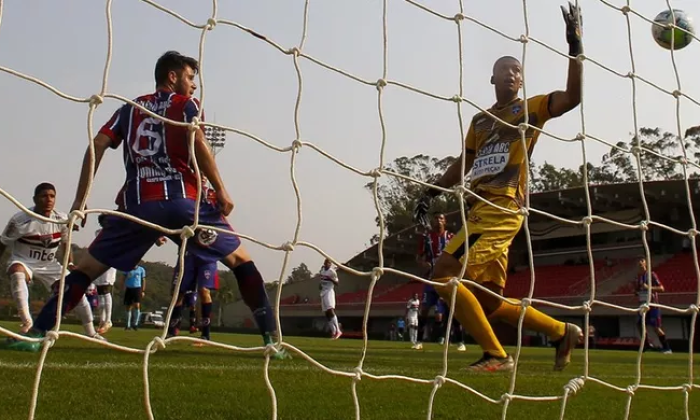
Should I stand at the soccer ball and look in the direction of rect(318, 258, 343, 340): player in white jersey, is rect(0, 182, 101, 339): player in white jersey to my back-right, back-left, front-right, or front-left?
front-left

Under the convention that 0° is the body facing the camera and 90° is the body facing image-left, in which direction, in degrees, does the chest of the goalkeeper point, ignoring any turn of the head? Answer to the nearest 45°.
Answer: approximately 45°

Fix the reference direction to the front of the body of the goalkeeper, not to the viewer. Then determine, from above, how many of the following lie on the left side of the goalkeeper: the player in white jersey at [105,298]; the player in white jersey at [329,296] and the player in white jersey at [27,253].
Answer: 0

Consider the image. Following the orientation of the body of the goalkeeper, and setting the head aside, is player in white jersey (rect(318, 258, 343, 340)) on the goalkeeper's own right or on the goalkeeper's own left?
on the goalkeeper's own right

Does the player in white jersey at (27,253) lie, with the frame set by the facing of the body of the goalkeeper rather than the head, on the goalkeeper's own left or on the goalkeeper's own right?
on the goalkeeper's own right

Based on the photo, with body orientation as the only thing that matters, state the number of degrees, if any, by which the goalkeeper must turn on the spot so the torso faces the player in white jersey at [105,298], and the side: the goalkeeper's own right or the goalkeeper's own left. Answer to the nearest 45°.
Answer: approximately 90° to the goalkeeper's own right

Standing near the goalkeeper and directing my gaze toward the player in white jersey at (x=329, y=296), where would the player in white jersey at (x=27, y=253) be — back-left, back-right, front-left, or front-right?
front-left

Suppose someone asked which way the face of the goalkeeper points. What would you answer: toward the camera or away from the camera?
toward the camera

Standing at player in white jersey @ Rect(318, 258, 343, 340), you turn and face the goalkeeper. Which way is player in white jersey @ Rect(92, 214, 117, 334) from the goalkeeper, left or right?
right
